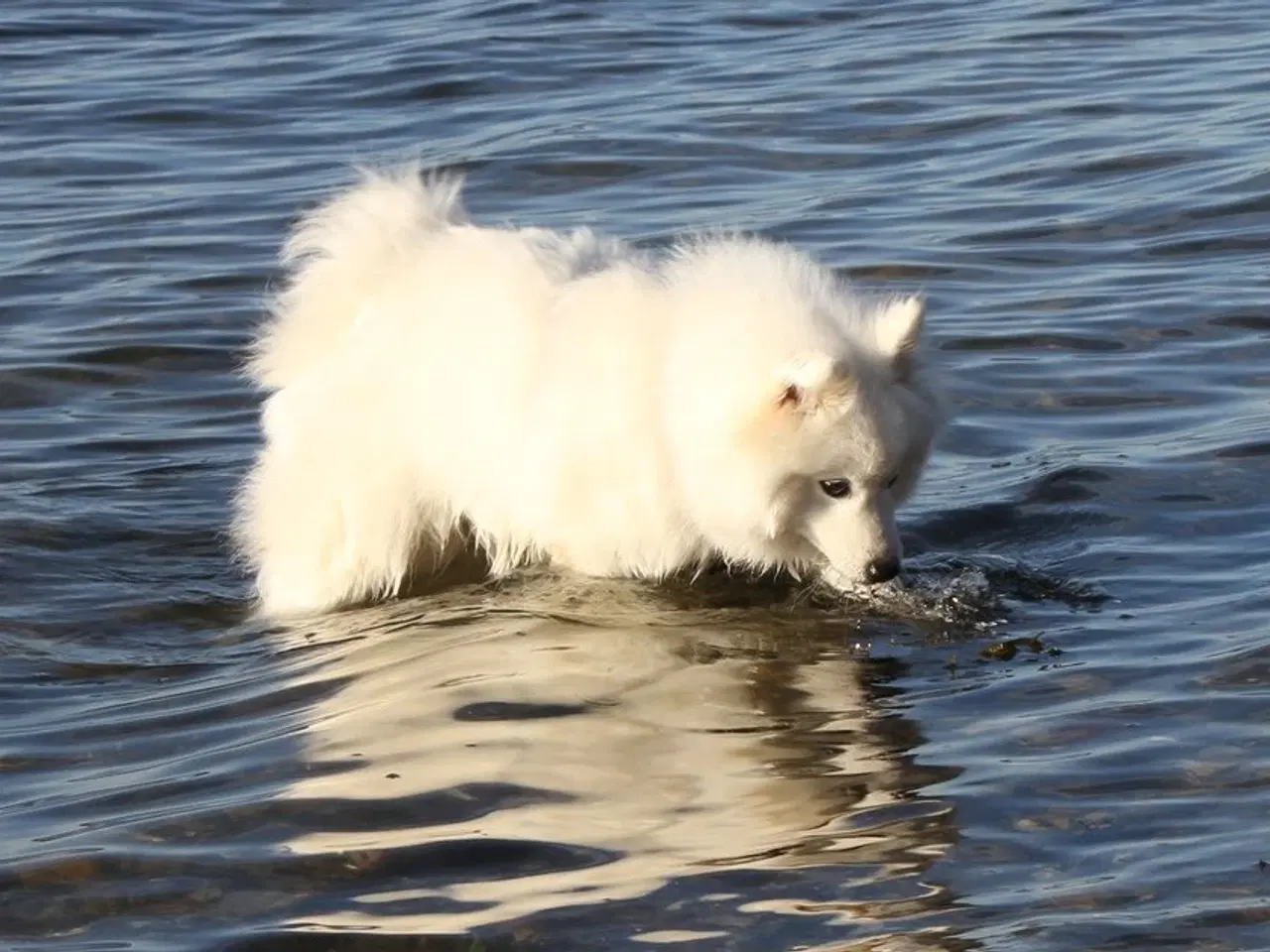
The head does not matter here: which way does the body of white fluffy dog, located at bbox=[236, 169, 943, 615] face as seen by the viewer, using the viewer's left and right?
facing to the right of the viewer
